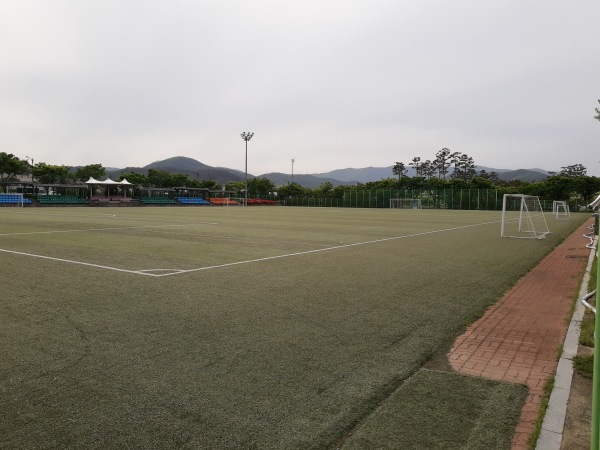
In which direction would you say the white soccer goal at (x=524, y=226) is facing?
to the viewer's left
